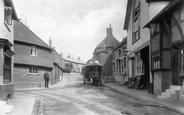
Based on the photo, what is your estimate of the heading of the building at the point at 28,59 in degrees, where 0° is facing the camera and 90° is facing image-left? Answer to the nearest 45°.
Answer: approximately 315°

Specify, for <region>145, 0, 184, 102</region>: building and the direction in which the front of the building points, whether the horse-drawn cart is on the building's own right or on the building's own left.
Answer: on the building's own right

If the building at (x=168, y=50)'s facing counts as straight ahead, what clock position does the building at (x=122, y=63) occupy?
the building at (x=122, y=63) is roughly at 4 o'clock from the building at (x=168, y=50).

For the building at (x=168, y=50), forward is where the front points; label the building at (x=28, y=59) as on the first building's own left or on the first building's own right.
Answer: on the first building's own right

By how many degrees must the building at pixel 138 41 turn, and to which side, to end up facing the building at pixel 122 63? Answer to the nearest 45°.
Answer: approximately 135° to its right
